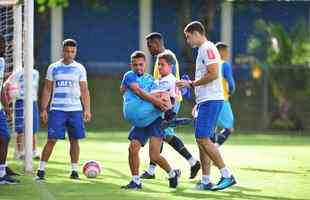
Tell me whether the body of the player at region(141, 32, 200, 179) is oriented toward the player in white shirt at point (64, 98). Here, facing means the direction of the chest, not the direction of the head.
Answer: yes

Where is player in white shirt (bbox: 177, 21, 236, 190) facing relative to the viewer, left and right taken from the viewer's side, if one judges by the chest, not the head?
facing to the left of the viewer

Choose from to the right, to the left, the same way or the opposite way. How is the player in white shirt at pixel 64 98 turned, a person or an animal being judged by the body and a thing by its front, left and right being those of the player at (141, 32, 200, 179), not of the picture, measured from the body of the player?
to the left

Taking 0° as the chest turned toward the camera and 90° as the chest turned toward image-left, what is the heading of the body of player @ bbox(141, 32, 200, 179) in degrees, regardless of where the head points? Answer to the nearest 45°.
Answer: approximately 90°

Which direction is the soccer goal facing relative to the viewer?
to the viewer's right

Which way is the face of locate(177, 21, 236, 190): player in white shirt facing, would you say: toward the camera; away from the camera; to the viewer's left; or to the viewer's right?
to the viewer's left
